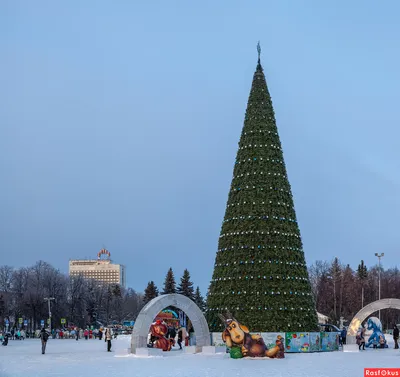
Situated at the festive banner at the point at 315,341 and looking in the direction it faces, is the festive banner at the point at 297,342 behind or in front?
in front

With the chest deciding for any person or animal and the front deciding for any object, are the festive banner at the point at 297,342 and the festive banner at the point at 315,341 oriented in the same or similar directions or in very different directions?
same or similar directions

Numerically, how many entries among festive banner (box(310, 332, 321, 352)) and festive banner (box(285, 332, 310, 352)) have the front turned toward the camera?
2

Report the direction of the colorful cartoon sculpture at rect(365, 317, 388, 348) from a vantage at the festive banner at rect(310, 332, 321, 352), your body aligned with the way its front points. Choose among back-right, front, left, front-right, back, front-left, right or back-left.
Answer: back-left

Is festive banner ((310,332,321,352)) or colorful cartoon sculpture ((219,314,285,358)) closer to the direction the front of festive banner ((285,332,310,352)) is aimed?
the colorful cartoon sculpture

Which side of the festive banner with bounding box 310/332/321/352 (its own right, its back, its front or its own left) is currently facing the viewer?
front

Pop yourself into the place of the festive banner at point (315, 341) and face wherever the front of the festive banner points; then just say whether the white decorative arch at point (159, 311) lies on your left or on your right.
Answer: on your right

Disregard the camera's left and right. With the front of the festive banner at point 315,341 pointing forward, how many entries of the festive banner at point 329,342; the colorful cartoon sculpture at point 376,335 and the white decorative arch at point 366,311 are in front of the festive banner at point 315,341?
0

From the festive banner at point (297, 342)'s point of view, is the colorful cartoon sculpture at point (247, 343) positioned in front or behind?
in front

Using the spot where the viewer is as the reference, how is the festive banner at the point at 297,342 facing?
facing the viewer

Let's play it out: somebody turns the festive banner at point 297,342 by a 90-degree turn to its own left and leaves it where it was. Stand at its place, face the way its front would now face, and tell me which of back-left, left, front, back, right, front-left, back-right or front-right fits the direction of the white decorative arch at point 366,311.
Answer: front-left
